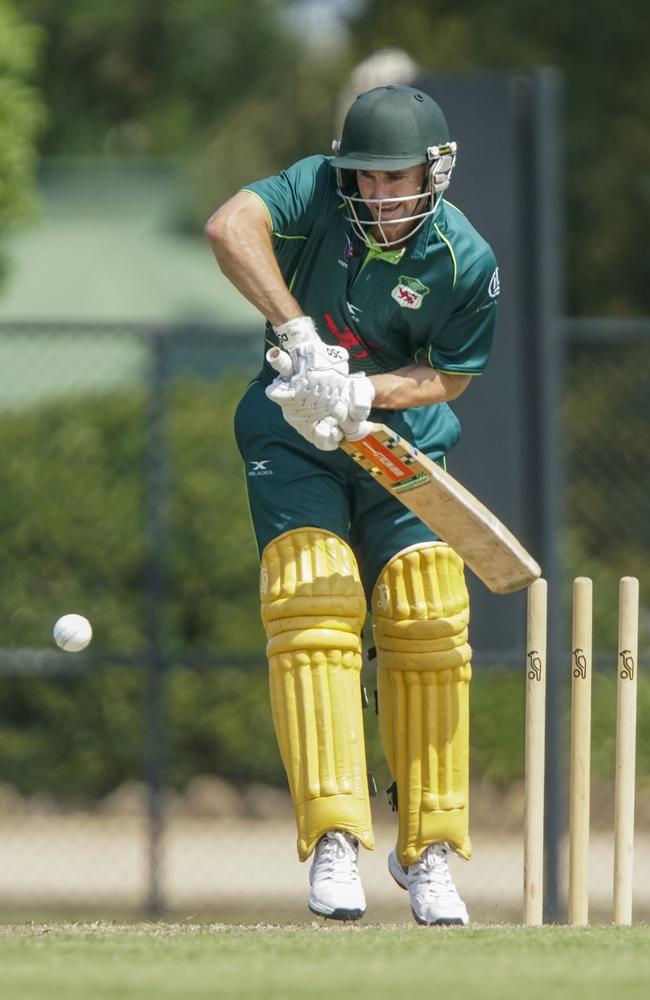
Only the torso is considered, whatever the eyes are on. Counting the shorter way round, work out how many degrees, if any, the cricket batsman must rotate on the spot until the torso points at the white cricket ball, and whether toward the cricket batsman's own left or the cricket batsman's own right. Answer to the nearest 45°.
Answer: approximately 135° to the cricket batsman's own right

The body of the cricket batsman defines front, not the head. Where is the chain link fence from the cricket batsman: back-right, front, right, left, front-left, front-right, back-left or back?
back

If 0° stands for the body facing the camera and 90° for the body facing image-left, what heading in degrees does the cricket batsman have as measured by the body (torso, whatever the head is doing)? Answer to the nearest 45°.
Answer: approximately 0°

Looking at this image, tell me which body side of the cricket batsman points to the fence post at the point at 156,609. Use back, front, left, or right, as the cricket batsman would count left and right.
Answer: back

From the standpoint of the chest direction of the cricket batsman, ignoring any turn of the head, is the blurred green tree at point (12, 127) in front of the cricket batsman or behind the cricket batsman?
behind

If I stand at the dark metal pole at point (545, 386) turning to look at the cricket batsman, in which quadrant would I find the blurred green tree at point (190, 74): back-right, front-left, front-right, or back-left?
back-right

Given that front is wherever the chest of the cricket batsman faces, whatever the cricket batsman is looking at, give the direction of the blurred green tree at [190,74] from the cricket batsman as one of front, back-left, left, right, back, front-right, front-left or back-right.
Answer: back

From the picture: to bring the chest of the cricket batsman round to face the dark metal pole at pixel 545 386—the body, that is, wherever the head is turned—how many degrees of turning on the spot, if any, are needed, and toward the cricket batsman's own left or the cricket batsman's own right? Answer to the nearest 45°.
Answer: approximately 180°

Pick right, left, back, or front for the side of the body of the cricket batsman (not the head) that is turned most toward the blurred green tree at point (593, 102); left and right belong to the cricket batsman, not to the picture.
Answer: back
